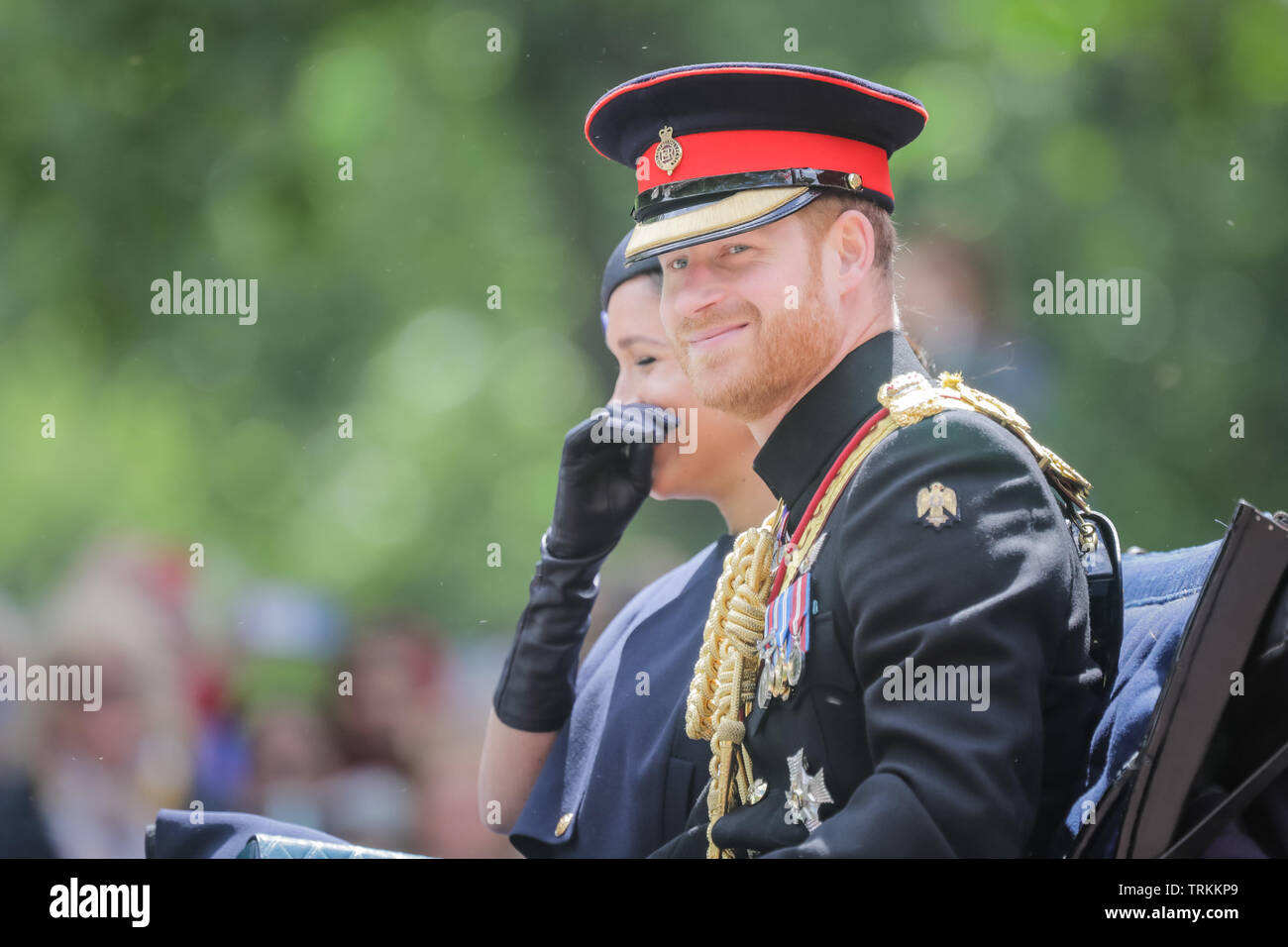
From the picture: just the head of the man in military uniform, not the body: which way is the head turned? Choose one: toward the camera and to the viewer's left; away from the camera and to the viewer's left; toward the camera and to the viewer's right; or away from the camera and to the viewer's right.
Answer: toward the camera and to the viewer's left

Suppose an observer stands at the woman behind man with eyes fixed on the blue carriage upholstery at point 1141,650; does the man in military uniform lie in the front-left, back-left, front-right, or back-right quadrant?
front-right

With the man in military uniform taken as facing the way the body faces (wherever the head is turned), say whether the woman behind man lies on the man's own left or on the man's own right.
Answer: on the man's own right
